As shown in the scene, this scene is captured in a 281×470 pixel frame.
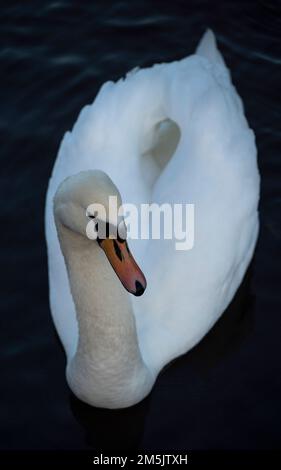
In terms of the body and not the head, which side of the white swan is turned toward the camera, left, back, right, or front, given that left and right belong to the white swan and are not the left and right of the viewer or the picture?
front
